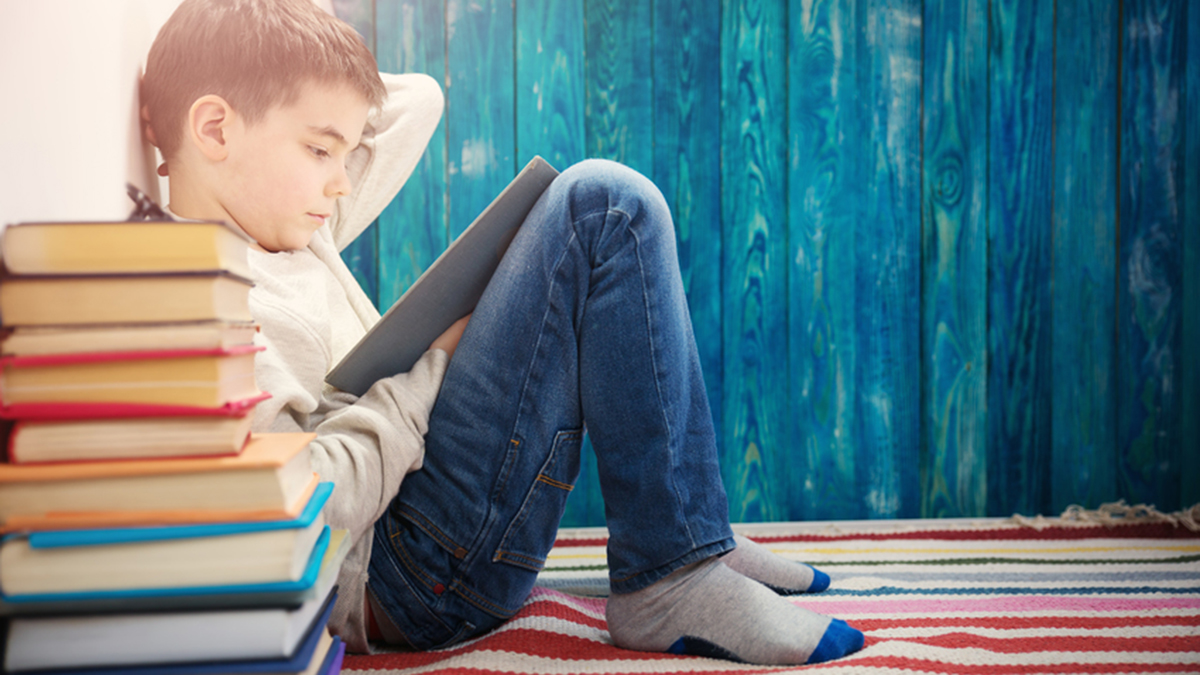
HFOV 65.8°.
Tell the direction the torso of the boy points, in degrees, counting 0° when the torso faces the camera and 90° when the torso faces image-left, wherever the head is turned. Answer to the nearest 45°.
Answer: approximately 270°
